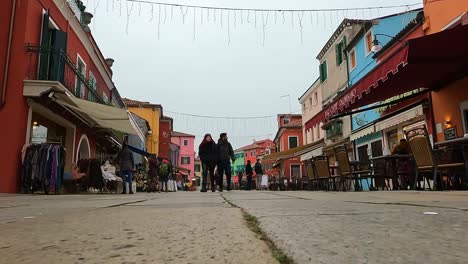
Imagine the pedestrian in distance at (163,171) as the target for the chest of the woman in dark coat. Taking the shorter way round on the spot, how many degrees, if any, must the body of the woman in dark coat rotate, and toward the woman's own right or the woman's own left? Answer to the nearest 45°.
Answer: approximately 180°

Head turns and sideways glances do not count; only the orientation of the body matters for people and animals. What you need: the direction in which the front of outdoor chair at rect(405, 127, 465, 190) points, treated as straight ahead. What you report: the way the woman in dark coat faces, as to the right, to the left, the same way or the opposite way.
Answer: to the right

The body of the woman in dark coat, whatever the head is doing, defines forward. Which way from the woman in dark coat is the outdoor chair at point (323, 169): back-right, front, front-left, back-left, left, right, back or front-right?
left
